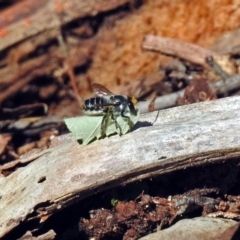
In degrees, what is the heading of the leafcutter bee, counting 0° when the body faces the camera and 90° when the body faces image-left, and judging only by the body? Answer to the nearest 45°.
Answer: approximately 270°

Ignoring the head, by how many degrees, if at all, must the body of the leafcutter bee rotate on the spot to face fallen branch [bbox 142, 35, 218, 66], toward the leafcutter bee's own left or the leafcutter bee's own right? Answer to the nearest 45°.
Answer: approximately 45° to the leafcutter bee's own left
